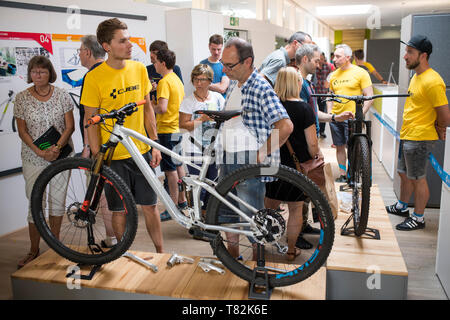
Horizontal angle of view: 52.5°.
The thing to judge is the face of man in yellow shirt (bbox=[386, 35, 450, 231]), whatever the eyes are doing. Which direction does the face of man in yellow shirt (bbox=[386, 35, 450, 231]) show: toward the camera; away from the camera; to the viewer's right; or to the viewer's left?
to the viewer's left

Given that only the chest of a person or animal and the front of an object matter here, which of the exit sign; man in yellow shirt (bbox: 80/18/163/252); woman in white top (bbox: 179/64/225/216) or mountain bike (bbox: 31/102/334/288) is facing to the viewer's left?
the mountain bike

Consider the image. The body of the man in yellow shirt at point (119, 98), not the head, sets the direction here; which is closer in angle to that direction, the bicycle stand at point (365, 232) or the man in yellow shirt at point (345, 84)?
the bicycle stand

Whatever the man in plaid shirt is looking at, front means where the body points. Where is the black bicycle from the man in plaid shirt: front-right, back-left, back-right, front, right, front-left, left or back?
back

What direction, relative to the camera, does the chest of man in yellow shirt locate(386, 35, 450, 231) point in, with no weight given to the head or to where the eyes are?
to the viewer's left

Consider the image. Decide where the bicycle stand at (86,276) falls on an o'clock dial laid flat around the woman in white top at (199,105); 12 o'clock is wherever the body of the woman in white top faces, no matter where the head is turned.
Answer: The bicycle stand is roughly at 1 o'clock from the woman in white top.

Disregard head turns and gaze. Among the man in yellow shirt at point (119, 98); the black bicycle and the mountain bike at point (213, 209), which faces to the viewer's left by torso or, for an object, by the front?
the mountain bike

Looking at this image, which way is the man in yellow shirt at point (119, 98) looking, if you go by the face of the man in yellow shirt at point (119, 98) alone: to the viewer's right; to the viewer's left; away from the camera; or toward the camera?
to the viewer's right

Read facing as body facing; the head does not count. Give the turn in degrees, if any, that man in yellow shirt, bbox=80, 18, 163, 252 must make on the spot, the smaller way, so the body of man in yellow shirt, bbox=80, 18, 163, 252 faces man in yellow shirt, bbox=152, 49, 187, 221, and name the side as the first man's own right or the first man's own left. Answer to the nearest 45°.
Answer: approximately 135° to the first man's own left

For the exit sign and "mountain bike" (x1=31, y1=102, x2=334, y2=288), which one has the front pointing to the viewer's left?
the mountain bike
